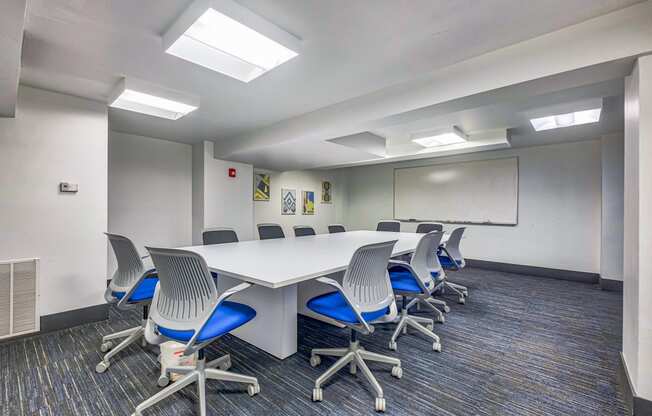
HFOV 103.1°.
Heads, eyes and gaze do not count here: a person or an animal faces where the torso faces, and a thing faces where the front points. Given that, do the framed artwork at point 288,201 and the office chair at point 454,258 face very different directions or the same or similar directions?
very different directions

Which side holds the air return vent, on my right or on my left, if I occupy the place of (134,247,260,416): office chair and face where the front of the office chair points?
on my left

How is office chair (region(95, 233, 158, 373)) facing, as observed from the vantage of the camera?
facing away from the viewer and to the right of the viewer

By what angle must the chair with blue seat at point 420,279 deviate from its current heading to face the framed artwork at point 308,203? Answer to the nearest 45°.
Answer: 0° — it already faces it

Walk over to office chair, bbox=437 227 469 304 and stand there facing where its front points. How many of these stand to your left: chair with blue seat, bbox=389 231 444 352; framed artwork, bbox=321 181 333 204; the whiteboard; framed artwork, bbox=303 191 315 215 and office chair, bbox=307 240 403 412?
2

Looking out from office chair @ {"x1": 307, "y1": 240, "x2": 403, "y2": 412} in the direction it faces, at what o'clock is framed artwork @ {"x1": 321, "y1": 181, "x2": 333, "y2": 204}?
The framed artwork is roughly at 1 o'clock from the office chair.

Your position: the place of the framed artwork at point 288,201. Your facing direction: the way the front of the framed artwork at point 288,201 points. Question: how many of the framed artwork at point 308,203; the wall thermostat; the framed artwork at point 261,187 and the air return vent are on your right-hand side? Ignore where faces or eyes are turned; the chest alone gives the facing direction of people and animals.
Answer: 3

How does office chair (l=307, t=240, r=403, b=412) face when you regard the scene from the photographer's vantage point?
facing away from the viewer and to the left of the viewer

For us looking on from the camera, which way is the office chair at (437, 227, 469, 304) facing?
facing to the left of the viewer

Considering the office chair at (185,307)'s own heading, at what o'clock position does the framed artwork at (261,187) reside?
The framed artwork is roughly at 11 o'clock from the office chair.

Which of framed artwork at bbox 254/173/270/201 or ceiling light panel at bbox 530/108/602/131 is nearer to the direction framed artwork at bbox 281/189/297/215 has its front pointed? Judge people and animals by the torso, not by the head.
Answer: the ceiling light panel

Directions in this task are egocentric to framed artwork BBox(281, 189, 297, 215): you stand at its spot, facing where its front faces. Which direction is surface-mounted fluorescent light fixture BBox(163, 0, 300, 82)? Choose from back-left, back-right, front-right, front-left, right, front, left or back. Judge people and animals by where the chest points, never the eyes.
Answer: front-right
